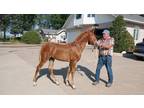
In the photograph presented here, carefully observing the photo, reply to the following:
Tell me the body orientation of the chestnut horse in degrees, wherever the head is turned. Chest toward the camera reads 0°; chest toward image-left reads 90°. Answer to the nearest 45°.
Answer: approximately 270°

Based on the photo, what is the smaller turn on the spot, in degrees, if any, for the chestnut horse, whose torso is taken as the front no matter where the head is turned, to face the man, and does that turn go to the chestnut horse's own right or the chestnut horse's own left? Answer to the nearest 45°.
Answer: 0° — it already faces them

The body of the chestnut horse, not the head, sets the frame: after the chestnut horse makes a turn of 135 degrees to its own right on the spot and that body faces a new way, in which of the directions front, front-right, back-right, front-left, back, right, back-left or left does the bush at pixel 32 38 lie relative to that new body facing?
back-right

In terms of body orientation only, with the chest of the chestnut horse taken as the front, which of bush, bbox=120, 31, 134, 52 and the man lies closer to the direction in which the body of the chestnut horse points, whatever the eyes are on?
the man

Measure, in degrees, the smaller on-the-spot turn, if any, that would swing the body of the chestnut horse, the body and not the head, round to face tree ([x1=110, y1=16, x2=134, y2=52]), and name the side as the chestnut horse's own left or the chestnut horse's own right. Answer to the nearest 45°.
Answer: approximately 90° to the chestnut horse's own left

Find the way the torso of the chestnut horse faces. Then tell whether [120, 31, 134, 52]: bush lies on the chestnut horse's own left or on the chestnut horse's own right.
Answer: on the chestnut horse's own left
